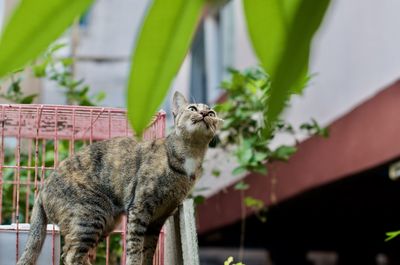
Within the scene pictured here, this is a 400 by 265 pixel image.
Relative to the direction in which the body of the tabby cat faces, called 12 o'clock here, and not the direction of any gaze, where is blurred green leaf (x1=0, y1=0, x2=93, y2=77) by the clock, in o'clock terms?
The blurred green leaf is roughly at 3 o'clock from the tabby cat.

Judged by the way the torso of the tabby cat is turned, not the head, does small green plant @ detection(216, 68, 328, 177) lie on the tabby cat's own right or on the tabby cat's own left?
on the tabby cat's own left

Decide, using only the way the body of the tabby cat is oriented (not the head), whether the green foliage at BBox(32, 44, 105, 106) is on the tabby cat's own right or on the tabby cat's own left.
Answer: on the tabby cat's own left

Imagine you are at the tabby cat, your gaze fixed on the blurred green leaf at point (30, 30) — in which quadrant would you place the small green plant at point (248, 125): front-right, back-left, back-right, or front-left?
back-left

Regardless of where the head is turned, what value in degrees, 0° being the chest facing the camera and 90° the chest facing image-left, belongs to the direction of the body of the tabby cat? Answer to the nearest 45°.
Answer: approximately 270°

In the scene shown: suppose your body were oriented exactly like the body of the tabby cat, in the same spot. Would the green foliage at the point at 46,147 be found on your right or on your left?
on your left
